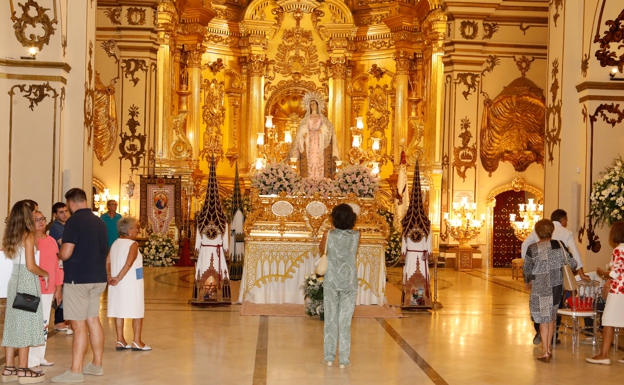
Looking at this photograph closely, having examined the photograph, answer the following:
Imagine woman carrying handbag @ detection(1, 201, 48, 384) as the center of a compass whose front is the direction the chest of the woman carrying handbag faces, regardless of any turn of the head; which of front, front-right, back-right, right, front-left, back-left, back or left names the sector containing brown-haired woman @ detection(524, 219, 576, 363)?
front-right

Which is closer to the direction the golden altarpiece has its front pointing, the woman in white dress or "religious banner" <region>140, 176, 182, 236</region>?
the woman in white dress

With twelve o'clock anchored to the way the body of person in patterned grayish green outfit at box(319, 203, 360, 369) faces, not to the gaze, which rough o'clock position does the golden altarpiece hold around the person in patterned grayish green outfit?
The golden altarpiece is roughly at 12 o'clock from the person in patterned grayish green outfit.

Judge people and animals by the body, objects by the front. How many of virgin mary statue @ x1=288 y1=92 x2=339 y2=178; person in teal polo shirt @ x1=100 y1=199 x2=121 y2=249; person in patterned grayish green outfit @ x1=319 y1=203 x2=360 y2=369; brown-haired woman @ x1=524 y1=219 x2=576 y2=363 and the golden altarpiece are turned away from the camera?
2

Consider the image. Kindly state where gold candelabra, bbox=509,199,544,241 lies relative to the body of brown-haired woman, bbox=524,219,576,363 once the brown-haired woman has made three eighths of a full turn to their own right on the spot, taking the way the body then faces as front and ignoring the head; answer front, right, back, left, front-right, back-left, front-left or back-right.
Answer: back-left

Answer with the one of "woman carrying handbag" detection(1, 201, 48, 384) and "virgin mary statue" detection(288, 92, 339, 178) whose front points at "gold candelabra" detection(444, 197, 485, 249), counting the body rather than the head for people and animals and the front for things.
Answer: the woman carrying handbag

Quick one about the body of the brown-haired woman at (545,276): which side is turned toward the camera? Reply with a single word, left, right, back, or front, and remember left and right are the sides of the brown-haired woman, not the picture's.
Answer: back

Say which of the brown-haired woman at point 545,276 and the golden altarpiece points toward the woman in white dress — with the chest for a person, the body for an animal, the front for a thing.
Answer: the golden altarpiece

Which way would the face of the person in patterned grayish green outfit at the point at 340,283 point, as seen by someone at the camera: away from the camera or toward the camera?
away from the camera

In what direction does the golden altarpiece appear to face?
toward the camera

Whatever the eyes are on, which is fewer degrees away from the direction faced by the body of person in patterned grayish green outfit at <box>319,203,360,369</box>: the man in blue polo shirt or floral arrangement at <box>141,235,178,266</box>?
the floral arrangement

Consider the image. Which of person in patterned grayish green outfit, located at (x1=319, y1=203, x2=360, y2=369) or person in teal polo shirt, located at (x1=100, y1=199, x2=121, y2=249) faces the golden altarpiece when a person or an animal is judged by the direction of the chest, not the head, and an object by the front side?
person in patterned grayish green outfit, located at (x1=319, y1=203, x2=360, y2=369)

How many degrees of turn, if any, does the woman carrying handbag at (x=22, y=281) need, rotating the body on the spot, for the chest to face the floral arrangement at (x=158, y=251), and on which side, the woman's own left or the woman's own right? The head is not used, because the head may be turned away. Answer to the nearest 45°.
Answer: approximately 45° to the woman's own left

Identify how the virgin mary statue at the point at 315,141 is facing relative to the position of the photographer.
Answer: facing the viewer

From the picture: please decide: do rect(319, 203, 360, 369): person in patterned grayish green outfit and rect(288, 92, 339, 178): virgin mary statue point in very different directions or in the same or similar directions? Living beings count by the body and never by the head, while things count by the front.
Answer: very different directions

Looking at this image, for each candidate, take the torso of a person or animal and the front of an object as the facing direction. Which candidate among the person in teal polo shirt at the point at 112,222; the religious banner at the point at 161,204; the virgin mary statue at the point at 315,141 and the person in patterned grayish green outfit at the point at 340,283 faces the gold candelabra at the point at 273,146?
the person in patterned grayish green outfit at the point at 340,283

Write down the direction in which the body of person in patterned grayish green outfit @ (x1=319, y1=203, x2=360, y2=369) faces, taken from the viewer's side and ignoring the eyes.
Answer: away from the camera

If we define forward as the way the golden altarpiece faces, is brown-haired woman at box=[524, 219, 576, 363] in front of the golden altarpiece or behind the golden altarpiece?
in front

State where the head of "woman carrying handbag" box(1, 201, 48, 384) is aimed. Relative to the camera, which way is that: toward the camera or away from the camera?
away from the camera
